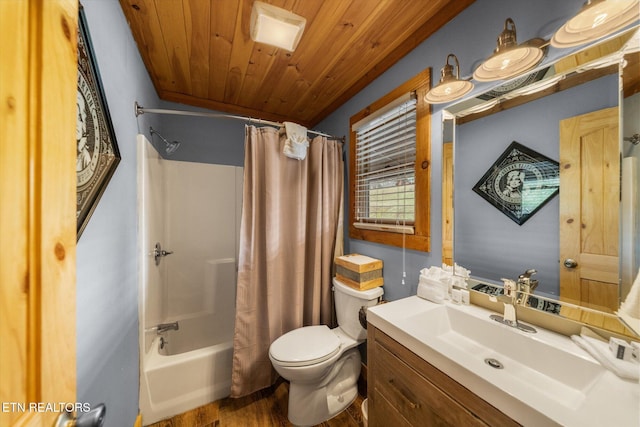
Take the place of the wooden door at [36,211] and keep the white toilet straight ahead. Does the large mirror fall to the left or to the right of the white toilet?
right

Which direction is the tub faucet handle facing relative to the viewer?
to the viewer's right

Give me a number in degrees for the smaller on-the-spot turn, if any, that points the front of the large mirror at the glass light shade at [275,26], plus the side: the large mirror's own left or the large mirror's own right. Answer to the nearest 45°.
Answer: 0° — it already faces it

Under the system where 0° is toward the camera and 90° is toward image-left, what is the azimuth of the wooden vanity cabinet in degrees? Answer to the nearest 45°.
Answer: approximately 45°

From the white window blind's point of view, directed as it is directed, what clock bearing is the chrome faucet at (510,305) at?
The chrome faucet is roughly at 9 o'clock from the white window blind.

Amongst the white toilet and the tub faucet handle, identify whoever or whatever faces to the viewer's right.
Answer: the tub faucet handle

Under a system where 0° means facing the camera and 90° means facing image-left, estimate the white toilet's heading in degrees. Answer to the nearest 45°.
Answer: approximately 45°
